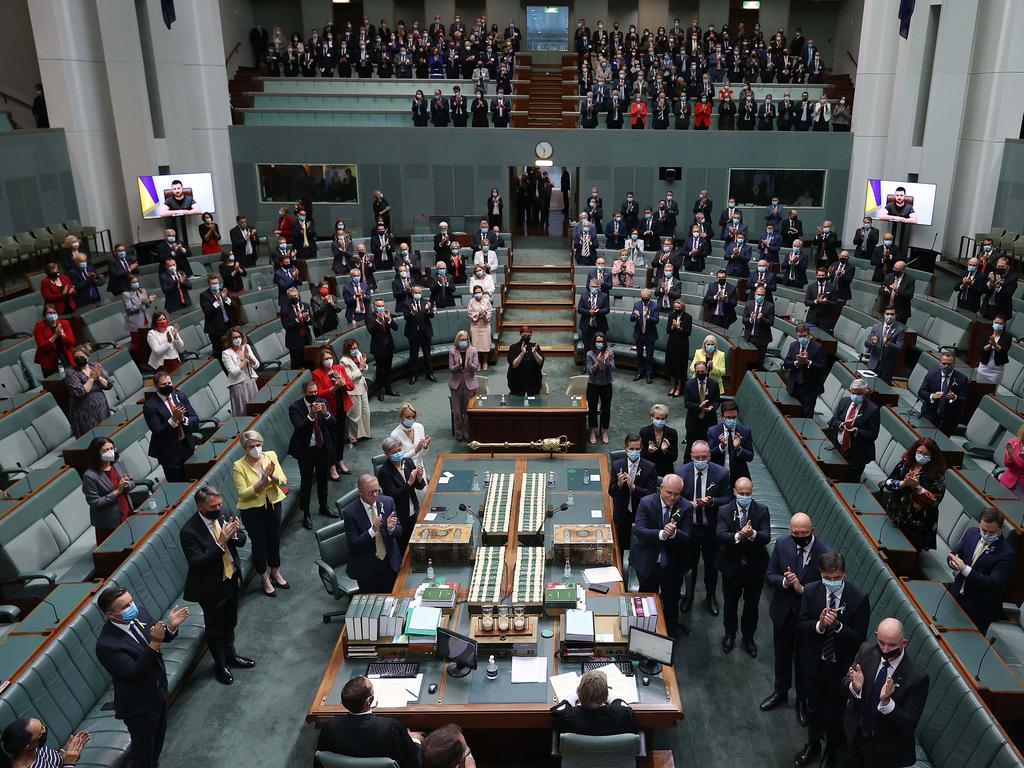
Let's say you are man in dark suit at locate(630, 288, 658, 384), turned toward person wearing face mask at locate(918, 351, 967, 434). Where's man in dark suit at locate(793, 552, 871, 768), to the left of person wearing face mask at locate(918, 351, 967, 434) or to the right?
right

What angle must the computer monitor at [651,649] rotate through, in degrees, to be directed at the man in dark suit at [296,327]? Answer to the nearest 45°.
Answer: approximately 90° to its right

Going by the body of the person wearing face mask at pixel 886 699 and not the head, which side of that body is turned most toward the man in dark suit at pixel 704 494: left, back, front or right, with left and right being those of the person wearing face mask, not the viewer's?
right

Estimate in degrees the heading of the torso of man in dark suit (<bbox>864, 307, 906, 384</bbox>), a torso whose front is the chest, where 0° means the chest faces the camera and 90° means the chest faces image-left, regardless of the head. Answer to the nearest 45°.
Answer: approximately 45°

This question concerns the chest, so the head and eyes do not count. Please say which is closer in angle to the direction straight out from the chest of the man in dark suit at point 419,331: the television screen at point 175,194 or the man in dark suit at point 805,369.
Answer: the man in dark suit

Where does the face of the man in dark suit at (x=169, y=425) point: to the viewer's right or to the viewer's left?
to the viewer's right

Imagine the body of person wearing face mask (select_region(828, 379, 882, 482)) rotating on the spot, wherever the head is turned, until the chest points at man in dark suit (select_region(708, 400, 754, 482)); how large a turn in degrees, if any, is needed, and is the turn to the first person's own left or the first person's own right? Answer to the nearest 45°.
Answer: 0° — they already face them

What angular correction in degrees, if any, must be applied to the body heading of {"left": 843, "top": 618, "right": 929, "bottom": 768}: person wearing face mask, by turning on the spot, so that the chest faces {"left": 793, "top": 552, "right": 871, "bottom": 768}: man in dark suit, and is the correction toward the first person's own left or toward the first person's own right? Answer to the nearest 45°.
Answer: approximately 90° to the first person's own right

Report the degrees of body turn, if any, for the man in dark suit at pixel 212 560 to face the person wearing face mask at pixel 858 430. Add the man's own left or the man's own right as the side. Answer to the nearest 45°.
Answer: approximately 45° to the man's own left

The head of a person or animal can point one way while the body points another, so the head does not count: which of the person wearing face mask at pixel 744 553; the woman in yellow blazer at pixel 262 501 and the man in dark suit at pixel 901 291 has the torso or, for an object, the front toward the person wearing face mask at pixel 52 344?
the man in dark suit

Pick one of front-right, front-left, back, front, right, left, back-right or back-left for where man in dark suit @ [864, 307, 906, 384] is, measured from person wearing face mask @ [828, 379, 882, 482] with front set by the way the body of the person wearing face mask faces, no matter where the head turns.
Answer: back-right

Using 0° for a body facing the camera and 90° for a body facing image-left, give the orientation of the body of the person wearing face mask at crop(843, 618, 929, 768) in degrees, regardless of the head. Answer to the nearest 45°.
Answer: approximately 45°
